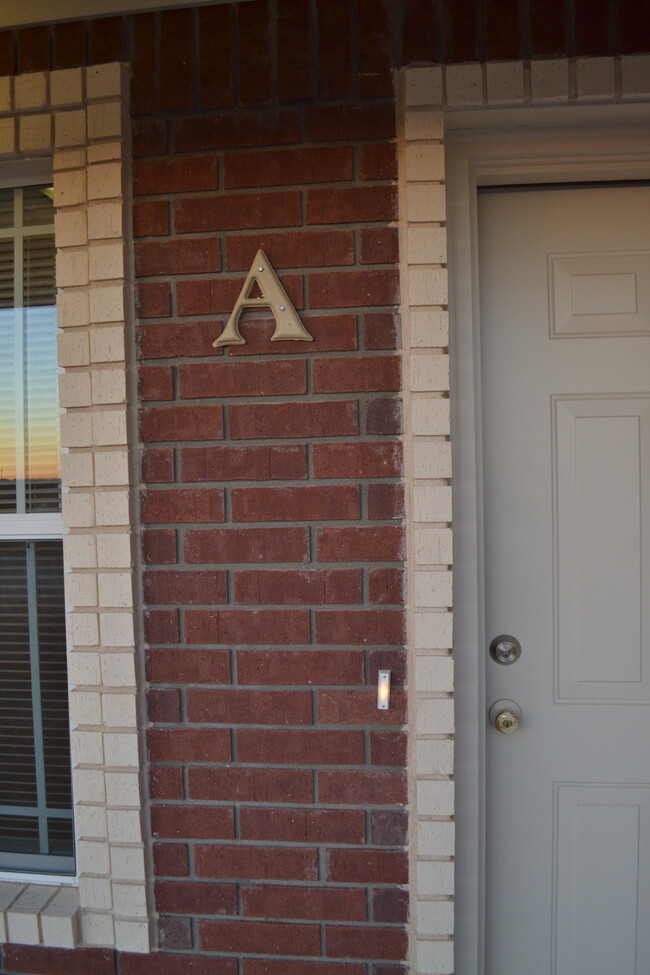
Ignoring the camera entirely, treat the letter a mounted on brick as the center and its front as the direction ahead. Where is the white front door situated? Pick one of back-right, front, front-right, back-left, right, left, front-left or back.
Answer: left

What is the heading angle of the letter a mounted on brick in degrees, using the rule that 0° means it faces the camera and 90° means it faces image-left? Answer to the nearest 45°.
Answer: approximately 0°

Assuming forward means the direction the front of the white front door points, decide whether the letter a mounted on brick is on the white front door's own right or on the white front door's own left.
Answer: on the white front door's own right

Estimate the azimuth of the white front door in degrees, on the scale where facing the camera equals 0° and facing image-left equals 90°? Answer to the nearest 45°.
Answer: approximately 0°

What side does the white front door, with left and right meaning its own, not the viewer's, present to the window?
right

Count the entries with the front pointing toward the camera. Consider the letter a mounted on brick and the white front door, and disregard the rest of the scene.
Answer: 2
